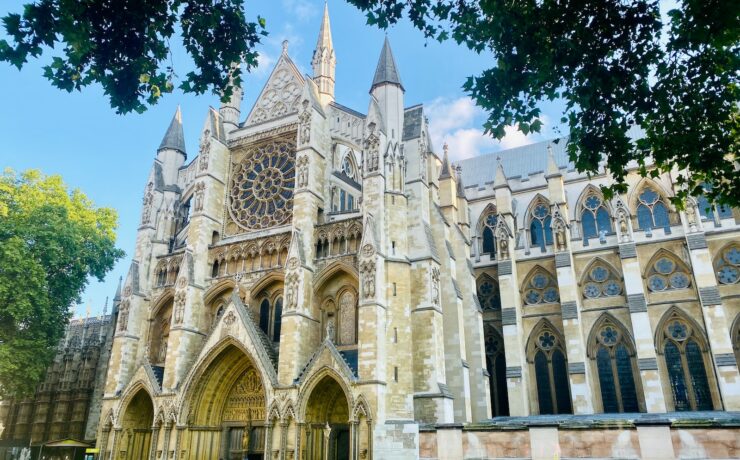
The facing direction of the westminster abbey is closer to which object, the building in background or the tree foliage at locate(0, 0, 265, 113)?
the tree foliage

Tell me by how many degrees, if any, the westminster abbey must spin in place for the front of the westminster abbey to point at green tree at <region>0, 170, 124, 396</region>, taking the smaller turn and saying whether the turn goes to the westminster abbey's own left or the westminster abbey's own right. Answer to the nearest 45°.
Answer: approximately 45° to the westminster abbey's own right

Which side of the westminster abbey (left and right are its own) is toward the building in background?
right

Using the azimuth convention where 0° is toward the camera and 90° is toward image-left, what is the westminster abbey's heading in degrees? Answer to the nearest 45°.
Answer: approximately 45°

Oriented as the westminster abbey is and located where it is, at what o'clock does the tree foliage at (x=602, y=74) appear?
The tree foliage is roughly at 10 o'clock from the westminster abbey.
